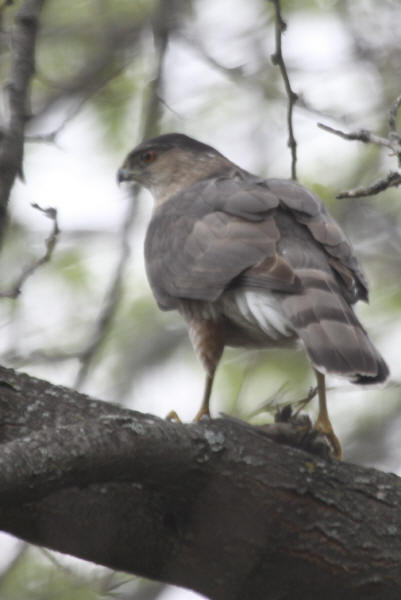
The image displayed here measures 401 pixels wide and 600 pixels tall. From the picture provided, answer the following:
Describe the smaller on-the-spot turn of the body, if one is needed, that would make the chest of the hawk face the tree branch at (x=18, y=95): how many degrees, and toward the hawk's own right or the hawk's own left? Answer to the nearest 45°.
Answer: approximately 45° to the hawk's own left

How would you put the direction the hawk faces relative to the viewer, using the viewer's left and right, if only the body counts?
facing away from the viewer and to the left of the viewer

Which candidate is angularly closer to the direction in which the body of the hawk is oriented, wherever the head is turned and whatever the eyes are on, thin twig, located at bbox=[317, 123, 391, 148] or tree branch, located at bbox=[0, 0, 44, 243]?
the tree branch
